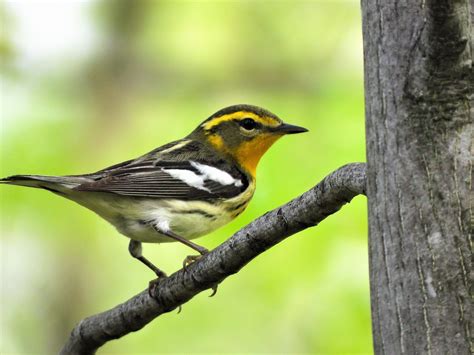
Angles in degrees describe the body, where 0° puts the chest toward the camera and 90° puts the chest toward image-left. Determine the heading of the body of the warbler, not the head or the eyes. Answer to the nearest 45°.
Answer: approximately 270°
